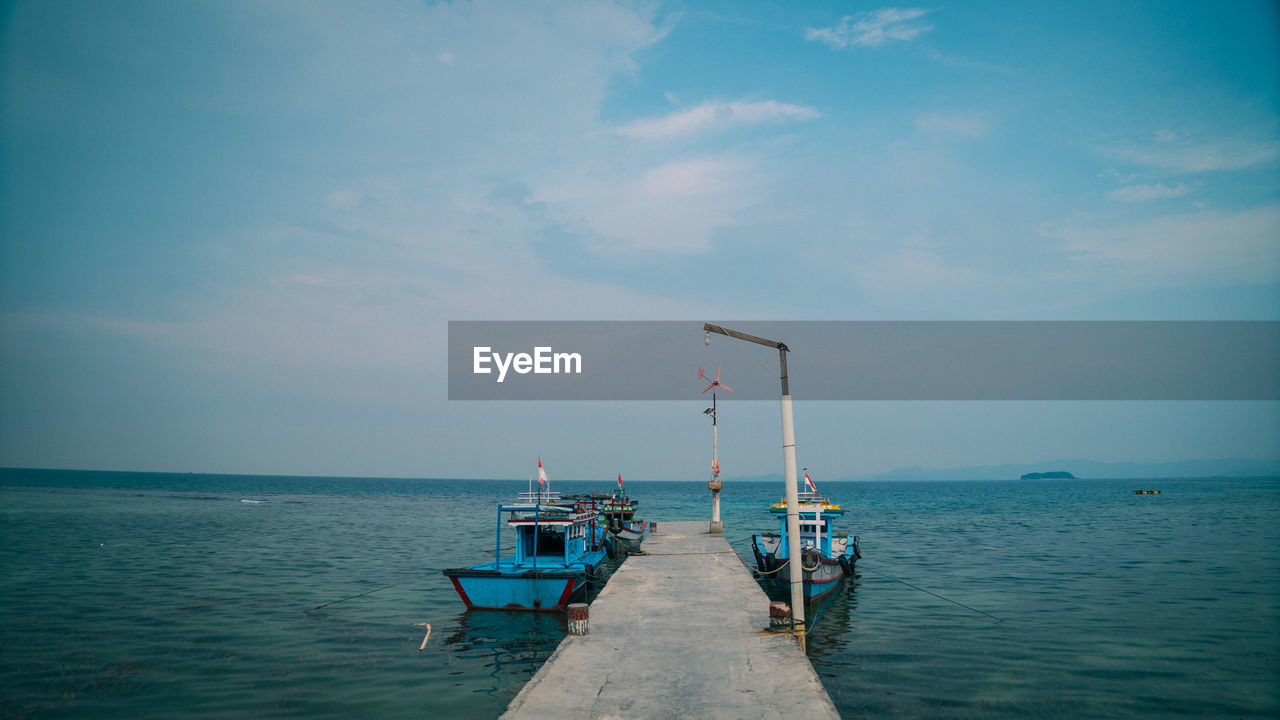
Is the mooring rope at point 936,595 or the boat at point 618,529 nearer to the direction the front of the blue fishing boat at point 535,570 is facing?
the boat

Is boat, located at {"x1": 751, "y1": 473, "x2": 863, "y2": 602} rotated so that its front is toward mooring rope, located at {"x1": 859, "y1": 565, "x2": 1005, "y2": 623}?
no

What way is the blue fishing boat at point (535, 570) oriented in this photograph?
away from the camera

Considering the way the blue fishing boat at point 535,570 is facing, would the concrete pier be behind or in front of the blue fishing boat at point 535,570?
behind

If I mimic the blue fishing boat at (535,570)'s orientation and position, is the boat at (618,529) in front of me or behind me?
in front

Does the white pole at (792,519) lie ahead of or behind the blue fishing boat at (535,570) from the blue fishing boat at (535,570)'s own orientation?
behind

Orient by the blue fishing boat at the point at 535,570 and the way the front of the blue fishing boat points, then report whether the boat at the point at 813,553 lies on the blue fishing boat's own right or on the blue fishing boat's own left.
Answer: on the blue fishing boat's own right

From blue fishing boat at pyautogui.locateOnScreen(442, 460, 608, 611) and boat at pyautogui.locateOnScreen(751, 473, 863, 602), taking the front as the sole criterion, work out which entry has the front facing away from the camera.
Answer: the blue fishing boat
